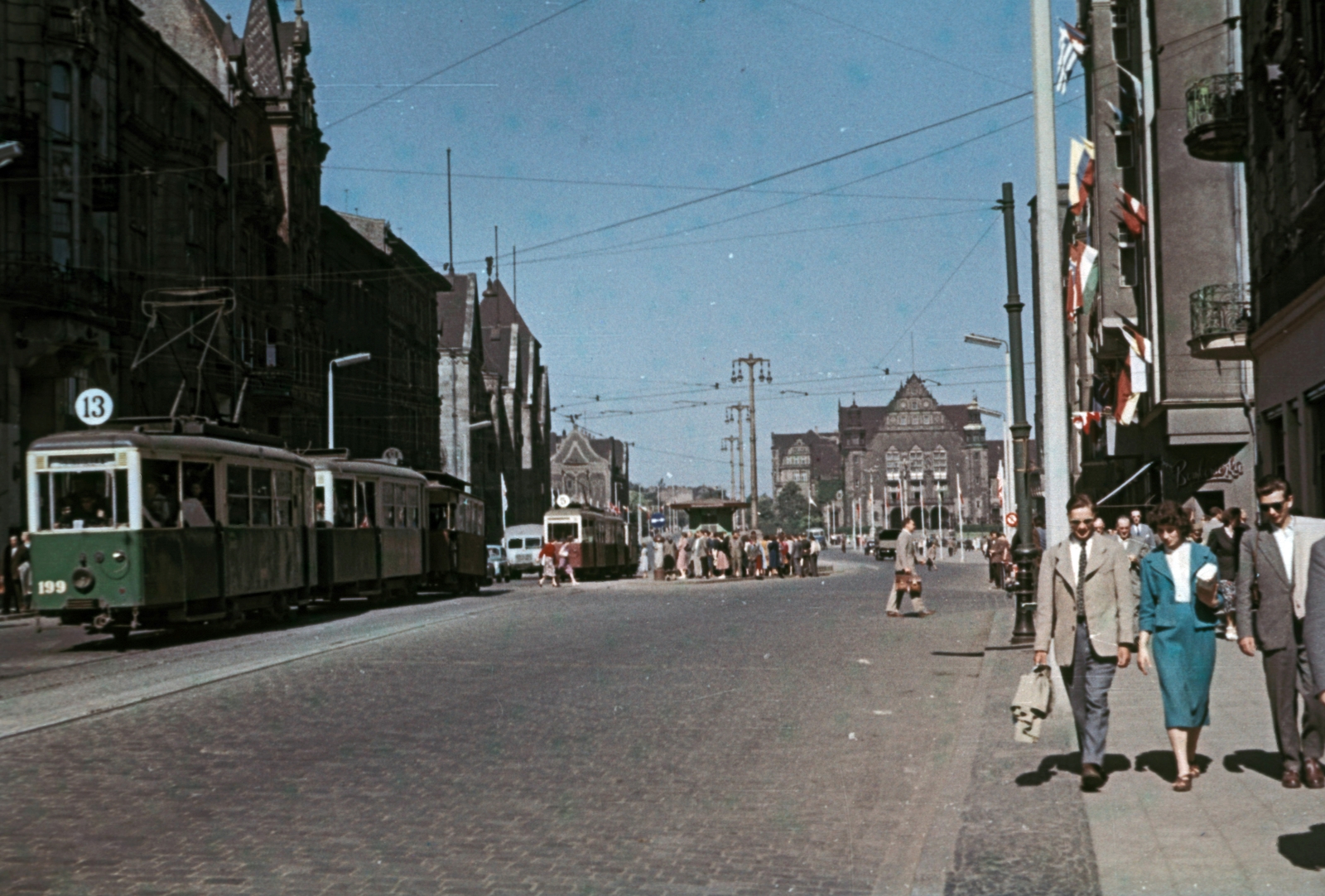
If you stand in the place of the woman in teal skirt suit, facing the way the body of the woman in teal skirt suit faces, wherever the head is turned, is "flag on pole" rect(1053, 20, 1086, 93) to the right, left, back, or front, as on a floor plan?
back

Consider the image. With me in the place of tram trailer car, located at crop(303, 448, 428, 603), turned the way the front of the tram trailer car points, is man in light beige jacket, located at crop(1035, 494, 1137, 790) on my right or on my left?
on my left

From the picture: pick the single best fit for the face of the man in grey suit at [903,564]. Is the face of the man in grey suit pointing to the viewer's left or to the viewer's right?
to the viewer's right

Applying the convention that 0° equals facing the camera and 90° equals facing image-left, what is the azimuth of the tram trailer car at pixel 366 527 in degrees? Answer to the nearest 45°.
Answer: approximately 45°

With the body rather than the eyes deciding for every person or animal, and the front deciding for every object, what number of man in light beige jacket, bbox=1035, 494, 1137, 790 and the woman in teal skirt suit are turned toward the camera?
2

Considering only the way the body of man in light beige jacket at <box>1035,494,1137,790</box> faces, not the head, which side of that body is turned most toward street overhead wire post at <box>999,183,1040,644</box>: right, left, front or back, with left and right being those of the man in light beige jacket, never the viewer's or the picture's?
back

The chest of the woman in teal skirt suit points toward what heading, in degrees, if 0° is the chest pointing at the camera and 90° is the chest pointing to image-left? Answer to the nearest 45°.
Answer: approximately 0°

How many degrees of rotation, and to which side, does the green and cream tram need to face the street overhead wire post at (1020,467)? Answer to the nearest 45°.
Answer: approximately 135° to its left

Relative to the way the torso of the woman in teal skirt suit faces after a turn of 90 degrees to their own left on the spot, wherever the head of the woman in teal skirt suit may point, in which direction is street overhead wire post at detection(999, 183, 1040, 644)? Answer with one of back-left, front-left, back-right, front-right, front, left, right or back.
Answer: left

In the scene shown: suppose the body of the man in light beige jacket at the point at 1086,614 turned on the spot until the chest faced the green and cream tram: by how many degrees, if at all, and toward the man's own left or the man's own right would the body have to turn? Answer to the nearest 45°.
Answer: approximately 135° to the man's own right
